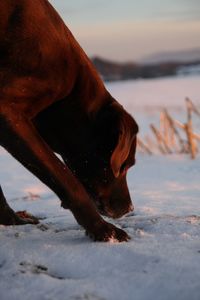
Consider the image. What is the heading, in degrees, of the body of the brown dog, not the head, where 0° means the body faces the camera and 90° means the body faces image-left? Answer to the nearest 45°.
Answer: approximately 270°

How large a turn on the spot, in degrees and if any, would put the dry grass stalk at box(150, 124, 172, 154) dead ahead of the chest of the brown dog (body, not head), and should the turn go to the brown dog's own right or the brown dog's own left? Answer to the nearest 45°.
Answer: approximately 90° to the brown dog's own left
